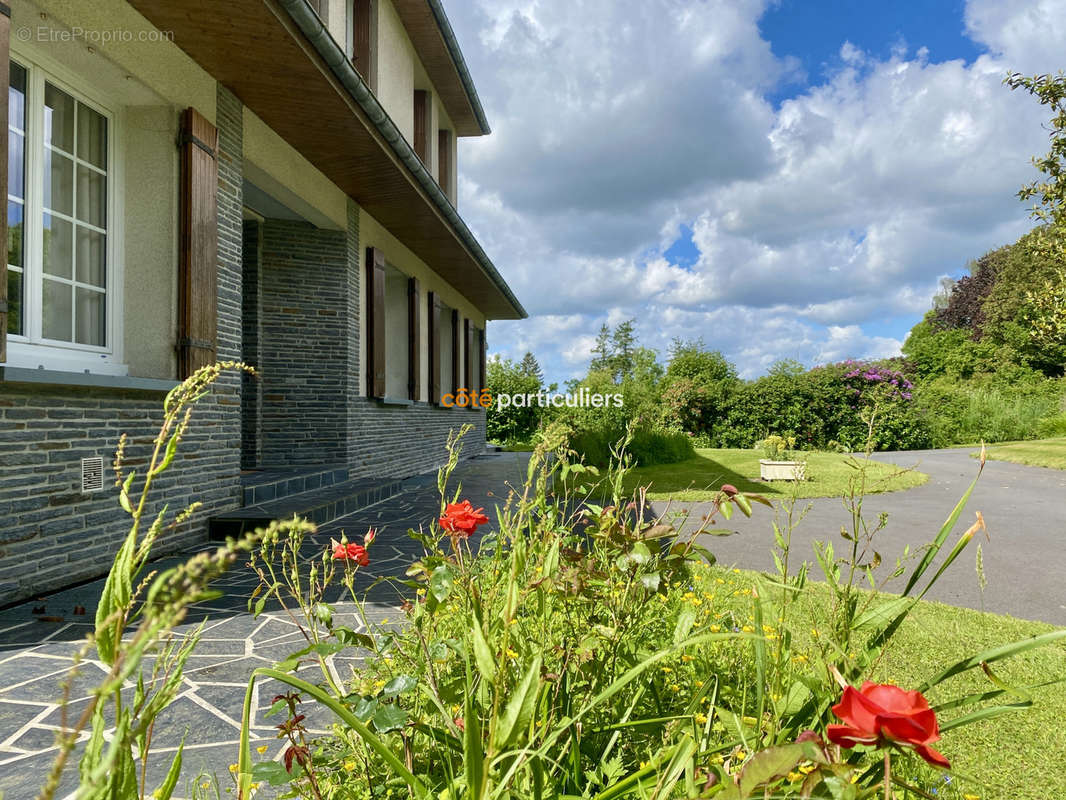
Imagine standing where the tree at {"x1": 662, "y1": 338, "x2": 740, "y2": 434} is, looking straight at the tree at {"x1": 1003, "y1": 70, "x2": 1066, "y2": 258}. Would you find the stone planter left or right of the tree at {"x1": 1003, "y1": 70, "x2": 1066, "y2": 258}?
right

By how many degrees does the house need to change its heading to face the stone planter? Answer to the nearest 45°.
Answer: approximately 45° to its left

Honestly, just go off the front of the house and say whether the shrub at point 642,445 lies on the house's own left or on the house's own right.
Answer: on the house's own left

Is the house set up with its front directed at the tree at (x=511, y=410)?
no

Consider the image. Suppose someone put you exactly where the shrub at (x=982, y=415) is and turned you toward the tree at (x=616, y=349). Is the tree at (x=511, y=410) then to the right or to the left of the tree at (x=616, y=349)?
left

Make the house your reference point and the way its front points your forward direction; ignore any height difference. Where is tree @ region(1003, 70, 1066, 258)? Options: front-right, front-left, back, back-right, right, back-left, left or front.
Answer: front-left

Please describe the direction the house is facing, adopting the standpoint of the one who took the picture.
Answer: facing the viewer and to the right of the viewer

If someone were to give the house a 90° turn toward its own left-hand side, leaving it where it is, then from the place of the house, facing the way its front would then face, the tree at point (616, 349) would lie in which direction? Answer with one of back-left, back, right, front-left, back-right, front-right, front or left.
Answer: front

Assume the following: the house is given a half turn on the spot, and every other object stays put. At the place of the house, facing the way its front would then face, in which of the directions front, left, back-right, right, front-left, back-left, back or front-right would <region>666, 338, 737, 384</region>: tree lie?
right

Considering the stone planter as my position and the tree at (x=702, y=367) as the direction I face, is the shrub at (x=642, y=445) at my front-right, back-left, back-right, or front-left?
front-left

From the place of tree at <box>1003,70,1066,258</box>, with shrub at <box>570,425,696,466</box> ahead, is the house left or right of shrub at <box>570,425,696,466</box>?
left
